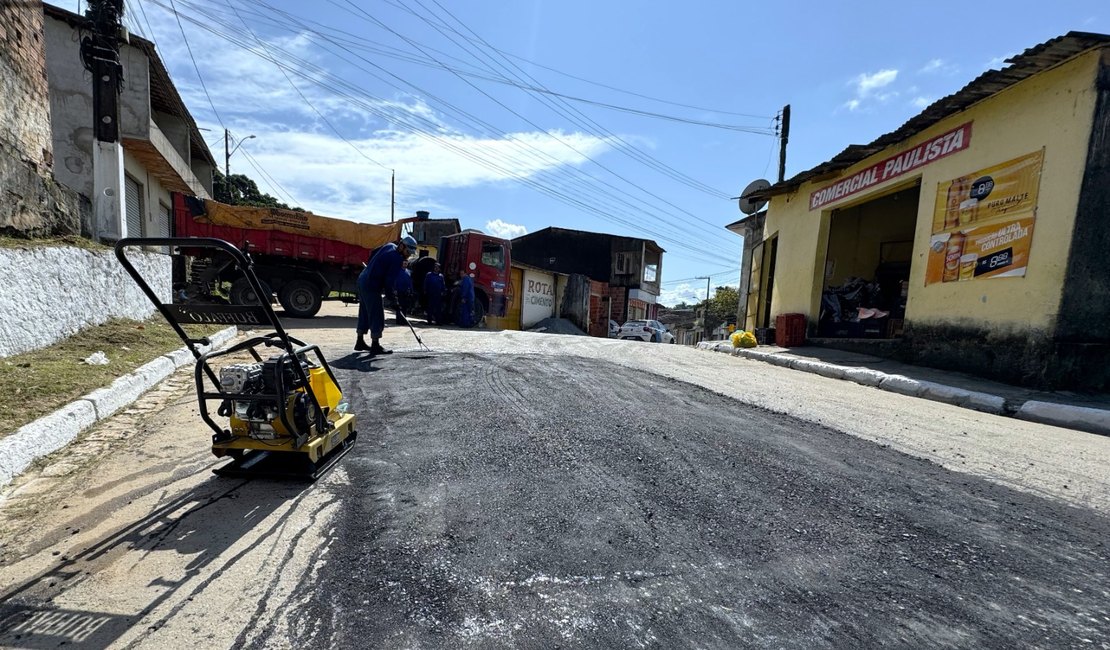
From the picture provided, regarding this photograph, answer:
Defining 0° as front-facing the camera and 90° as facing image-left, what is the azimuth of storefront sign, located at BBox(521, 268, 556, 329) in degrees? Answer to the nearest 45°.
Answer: approximately 315°

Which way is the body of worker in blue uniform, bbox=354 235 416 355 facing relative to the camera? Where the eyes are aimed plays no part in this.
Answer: to the viewer's right

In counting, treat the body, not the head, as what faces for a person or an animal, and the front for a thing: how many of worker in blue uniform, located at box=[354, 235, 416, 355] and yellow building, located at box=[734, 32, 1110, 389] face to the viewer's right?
1

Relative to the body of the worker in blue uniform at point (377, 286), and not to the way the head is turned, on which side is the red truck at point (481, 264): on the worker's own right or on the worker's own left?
on the worker's own left

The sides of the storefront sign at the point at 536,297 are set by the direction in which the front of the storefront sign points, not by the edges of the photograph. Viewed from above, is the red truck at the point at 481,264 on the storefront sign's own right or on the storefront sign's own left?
on the storefront sign's own right

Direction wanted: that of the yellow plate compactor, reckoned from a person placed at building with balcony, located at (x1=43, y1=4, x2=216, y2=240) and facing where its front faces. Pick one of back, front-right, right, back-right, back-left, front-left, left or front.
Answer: front-right

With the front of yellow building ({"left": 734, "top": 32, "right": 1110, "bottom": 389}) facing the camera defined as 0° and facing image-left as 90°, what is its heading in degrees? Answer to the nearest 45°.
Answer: approximately 45°
